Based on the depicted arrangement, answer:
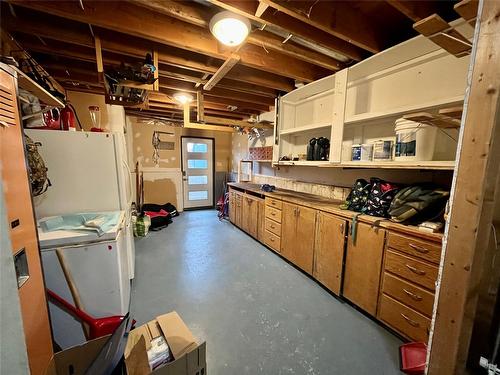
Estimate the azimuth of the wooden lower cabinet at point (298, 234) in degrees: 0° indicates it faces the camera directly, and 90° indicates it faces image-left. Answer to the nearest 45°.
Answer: approximately 45°

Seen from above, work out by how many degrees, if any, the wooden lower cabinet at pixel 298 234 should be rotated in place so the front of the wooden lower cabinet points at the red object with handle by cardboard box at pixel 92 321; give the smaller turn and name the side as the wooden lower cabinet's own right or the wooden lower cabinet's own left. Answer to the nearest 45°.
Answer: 0° — it already faces it

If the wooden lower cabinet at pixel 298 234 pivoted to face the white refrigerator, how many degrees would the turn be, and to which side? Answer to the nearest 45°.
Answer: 0° — it already faces it

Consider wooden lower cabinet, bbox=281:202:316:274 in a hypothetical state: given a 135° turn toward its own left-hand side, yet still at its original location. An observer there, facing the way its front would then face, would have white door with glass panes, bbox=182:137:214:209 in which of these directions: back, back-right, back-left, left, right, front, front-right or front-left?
back-left

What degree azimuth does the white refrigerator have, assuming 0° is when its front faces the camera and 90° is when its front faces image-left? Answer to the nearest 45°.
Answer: approximately 270°

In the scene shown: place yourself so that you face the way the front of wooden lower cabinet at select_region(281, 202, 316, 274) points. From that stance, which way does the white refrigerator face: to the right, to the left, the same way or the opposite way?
the opposite way

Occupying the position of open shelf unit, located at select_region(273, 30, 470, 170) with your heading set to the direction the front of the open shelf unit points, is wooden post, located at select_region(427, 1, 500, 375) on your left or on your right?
on your left

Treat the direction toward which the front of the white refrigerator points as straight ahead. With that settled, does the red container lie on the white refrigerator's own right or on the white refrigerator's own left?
on the white refrigerator's own right
